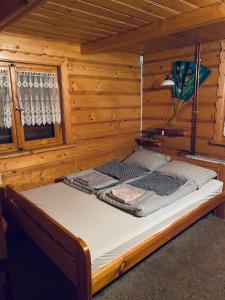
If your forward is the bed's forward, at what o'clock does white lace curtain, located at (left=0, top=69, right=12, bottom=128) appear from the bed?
The white lace curtain is roughly at 3 o'clock from the bed.

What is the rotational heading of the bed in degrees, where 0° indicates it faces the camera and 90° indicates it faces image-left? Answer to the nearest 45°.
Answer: approximately 45°

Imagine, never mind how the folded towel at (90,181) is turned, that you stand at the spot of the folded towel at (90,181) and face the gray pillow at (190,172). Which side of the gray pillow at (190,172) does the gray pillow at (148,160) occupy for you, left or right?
left

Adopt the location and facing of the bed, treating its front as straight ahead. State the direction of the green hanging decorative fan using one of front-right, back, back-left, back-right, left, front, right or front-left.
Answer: back
